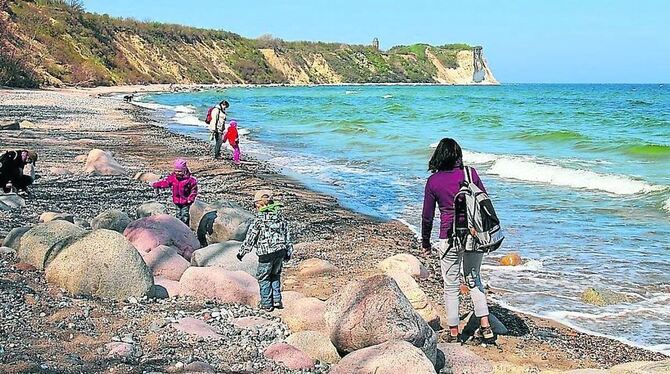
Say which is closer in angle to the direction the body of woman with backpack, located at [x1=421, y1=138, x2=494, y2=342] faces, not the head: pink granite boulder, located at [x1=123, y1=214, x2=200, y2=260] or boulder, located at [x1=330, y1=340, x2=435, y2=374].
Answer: the pink granite boulder

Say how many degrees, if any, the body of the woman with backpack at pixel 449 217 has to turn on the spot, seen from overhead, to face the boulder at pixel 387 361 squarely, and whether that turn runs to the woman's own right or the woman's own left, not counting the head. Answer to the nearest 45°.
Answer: approximately 135° to the woman's own left

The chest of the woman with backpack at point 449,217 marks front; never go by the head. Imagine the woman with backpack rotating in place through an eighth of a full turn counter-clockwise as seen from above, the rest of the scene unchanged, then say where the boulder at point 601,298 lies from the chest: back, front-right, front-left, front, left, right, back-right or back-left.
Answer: back-right

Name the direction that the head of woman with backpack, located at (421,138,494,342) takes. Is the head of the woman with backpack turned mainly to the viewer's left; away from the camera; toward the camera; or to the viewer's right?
away from the camera

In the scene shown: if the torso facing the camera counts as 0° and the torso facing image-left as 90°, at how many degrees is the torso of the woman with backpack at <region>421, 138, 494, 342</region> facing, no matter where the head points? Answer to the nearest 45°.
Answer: approximately 135°

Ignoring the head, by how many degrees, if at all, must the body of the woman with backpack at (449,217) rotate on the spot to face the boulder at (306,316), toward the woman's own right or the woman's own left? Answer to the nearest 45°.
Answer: approximately 45° to the woman's own left

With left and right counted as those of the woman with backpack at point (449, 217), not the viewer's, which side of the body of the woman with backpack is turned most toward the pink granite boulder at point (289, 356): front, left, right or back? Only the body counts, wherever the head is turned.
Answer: left

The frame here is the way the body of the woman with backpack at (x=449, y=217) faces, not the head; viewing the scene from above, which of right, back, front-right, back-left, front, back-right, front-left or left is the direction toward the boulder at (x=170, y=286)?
front-left

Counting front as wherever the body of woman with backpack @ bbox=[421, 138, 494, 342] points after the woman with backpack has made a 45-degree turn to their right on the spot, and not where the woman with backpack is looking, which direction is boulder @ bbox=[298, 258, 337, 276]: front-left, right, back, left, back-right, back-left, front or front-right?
front-left

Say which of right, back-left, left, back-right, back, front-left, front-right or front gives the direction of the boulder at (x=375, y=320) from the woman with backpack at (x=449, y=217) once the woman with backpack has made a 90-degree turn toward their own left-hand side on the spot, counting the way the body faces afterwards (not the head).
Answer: front

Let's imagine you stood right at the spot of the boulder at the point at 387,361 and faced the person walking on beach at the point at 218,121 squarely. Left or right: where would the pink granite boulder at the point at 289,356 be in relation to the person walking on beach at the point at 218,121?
left

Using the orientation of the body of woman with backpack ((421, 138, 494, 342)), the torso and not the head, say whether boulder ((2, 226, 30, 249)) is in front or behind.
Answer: in front

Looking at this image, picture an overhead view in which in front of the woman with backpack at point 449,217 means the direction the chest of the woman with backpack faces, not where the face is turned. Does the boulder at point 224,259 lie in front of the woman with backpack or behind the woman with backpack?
in front

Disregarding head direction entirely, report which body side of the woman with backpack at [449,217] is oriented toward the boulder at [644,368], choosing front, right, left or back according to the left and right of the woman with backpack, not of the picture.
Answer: right
